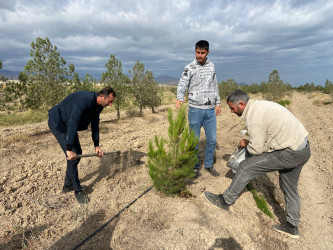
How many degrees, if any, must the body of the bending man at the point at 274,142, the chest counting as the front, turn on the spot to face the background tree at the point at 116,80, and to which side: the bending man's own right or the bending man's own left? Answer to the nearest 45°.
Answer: approximately 45° to the bending man's own right

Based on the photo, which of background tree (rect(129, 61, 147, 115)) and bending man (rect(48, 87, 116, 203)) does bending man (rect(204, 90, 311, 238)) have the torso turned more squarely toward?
the bending man

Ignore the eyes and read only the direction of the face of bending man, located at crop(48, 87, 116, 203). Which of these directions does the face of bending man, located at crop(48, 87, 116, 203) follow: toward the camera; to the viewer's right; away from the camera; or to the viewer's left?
to the viewer's right

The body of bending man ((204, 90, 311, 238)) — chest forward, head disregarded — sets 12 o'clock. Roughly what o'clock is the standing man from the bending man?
The standing man is roughly at 1 o'clock from the bending man.

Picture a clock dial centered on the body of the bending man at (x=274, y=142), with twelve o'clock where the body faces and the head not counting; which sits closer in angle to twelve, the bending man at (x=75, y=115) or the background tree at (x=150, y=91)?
the bending man

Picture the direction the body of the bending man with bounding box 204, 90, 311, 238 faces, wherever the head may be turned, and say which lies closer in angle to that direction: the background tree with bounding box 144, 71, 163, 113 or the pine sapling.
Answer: the pine sapling

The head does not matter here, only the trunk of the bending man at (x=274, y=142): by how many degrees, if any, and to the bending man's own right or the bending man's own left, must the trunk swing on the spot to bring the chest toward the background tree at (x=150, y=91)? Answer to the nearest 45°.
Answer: approximately 45° to the bending man's own right

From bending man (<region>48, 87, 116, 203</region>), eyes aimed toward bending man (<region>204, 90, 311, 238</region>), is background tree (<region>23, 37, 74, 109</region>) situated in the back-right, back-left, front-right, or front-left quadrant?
back-left

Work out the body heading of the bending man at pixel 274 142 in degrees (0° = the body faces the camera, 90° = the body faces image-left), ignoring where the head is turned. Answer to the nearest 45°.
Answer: approximately 90°

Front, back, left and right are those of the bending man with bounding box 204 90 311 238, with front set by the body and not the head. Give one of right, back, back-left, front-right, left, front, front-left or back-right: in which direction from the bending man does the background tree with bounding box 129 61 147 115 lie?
front-right

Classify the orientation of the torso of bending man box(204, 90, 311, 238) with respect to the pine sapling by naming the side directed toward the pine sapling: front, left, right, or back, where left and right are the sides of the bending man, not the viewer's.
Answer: front
